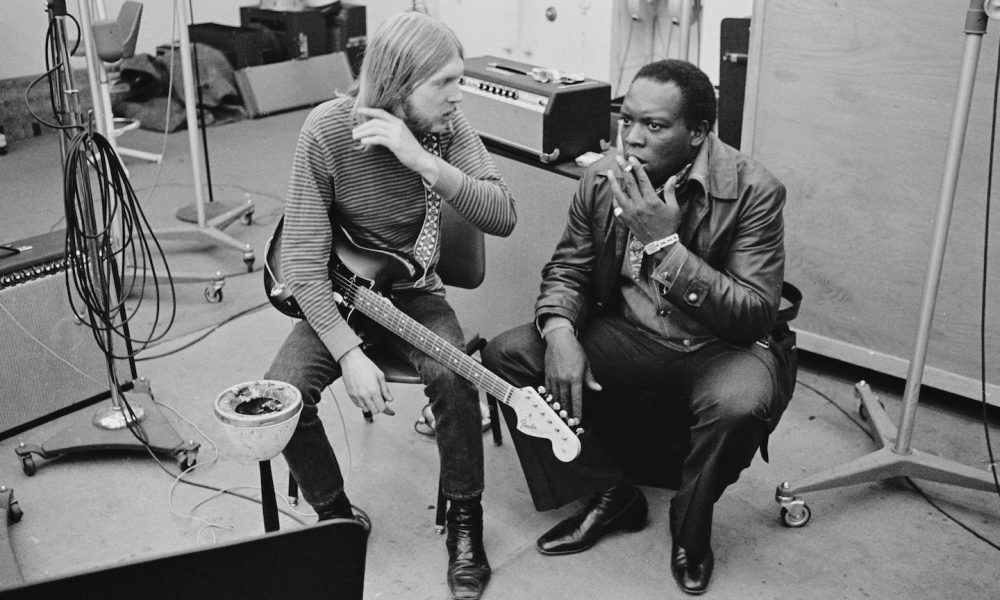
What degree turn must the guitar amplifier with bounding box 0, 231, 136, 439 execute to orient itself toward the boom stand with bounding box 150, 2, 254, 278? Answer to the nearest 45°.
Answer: approximately 90° to its left

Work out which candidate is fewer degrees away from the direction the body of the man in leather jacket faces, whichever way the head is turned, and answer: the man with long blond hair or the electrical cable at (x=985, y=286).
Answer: the man with long blond hair

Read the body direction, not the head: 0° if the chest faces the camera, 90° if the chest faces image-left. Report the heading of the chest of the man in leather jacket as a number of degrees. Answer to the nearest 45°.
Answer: approximately 45°

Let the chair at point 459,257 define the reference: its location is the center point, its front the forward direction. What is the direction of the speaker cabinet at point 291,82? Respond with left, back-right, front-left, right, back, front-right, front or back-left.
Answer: back-right

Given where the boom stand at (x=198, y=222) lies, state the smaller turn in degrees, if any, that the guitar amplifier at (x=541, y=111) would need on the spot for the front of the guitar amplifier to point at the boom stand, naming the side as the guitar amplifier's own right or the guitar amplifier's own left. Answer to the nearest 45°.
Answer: approximately 90° to the guitar amplifier's own right

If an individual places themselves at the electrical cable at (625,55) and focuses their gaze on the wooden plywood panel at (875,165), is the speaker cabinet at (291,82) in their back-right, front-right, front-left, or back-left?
back-right

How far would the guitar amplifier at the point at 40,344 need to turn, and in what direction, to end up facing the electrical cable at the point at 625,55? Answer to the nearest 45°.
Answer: approximately 90° to its left
